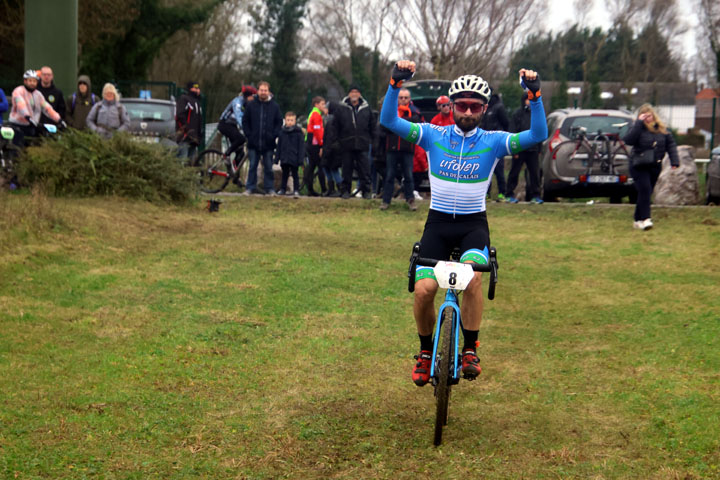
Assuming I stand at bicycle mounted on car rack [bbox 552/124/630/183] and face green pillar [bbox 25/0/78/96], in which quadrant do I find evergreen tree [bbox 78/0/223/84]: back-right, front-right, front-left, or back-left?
front-right

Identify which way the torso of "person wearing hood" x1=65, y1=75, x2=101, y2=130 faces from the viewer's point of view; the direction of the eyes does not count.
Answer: toward the camera

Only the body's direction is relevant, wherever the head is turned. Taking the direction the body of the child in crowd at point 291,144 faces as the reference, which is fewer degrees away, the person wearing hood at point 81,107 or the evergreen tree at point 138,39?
the person wearing hood

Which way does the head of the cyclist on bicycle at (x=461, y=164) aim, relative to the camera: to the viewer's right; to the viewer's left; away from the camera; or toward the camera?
toward the camera

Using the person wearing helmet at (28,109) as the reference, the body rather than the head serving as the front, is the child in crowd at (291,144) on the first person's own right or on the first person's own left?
on the first person's own left

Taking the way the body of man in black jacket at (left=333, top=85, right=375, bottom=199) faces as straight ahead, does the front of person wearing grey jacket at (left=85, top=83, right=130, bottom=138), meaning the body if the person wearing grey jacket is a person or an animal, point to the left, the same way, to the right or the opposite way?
the same way

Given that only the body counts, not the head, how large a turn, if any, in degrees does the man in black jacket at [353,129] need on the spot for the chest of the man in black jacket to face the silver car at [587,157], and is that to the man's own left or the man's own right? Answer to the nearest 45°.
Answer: approximately 90° to the man's own left

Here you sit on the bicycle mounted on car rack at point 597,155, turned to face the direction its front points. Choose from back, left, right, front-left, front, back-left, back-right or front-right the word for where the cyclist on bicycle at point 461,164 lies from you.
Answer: left

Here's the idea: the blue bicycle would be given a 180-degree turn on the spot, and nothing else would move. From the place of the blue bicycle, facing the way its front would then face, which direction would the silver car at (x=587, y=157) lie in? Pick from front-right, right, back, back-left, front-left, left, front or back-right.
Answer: front

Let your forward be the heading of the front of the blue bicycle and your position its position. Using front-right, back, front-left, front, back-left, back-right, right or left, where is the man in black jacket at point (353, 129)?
back

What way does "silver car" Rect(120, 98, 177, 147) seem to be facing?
away from the camera

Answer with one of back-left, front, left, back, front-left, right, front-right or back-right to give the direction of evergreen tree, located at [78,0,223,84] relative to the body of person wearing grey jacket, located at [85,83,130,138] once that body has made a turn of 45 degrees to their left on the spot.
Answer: back-left

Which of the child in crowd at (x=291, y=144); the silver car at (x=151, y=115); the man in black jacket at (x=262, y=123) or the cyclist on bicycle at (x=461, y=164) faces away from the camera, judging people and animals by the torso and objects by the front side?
the silver car

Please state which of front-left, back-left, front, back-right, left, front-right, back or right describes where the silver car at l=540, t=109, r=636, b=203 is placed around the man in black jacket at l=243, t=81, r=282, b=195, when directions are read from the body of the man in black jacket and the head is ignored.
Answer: left

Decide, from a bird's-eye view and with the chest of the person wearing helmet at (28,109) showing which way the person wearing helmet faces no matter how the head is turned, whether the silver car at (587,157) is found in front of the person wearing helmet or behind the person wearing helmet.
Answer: in front

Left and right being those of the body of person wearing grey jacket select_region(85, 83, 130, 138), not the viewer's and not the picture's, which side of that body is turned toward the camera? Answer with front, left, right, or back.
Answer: front

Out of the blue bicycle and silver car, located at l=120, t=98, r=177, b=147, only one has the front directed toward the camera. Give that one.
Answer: the blue bicycle

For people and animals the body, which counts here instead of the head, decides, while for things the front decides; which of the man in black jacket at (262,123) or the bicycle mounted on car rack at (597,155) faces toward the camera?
the man in black jacket

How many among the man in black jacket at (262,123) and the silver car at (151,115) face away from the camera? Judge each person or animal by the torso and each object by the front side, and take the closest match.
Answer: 1
